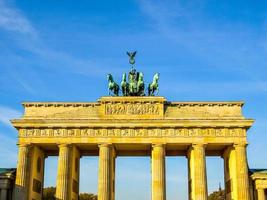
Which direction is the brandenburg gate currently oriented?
toward the camera
